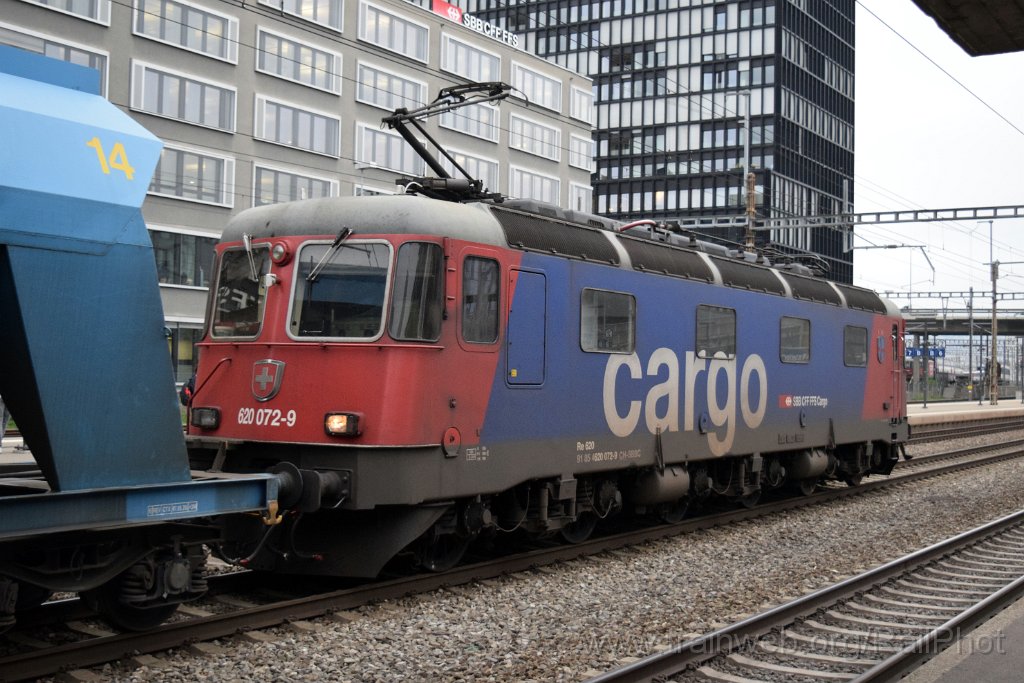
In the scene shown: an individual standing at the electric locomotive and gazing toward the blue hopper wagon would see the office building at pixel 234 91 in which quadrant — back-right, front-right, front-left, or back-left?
back-right

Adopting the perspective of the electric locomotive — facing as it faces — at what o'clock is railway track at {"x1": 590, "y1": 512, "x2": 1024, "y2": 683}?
The railway track is roughly at 8 o'clock from the electric locomotive.

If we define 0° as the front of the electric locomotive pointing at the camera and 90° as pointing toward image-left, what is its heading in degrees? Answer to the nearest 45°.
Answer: approximately 45°

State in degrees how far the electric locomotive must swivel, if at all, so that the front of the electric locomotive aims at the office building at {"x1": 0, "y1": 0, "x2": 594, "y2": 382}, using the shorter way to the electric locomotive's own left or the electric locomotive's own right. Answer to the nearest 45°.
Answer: approximately 135° to the electric locomotive's own right

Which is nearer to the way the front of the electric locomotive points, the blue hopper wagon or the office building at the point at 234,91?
the blue hopper wagon
